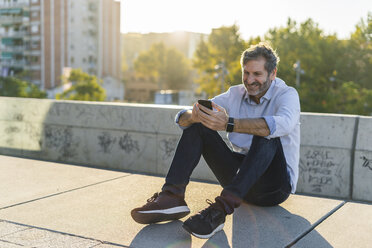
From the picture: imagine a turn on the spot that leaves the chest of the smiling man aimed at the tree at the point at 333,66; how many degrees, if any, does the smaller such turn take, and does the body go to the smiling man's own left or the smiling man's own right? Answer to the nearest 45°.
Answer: approximately 135° to the smiling man's own right

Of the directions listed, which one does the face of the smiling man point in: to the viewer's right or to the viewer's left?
to the viewer's left

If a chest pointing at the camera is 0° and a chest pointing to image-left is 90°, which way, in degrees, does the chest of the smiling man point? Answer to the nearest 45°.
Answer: approximately 45°
